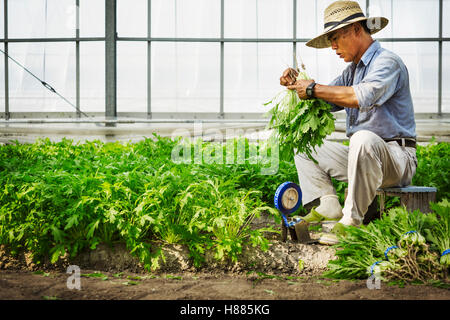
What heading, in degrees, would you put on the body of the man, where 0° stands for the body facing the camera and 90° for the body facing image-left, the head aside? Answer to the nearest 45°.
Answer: approximately 90°

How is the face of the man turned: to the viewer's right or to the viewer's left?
to the viewer's left
